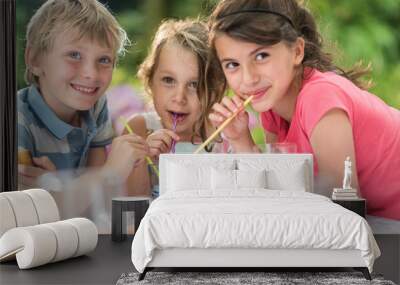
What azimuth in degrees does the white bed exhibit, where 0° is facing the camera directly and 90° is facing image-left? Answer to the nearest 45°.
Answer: approximately 0°

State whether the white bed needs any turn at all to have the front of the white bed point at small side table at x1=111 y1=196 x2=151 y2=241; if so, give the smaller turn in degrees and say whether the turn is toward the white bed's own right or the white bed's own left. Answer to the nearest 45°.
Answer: approximately 135° to the white bed's own right
